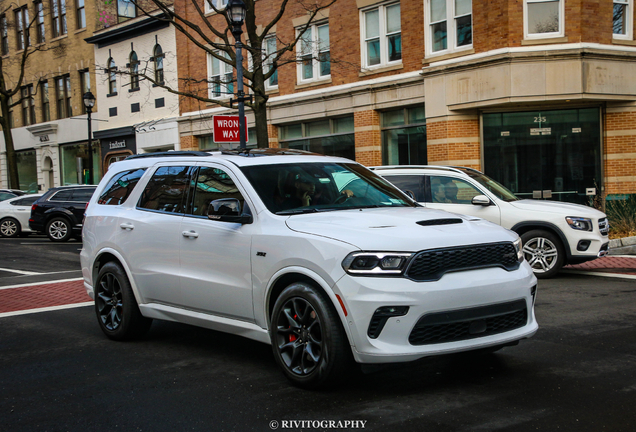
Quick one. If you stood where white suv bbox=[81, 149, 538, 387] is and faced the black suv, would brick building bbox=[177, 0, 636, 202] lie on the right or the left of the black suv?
right

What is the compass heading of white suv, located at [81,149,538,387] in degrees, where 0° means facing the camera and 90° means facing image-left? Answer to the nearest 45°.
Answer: approximately 315°

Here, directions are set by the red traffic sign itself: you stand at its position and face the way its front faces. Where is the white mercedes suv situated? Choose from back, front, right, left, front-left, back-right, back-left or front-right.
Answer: front-left

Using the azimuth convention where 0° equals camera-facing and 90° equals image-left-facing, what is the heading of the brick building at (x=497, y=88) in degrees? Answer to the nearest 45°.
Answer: approximately 45°

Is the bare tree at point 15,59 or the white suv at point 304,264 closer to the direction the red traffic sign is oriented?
the white suv

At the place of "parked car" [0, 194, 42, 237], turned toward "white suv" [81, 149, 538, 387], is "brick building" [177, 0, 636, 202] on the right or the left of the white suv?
left

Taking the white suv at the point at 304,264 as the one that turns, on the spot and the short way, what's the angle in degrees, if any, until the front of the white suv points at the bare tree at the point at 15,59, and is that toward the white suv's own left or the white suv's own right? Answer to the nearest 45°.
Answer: approximately 180°

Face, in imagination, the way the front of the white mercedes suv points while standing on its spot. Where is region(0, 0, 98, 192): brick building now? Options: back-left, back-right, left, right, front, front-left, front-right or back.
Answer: back

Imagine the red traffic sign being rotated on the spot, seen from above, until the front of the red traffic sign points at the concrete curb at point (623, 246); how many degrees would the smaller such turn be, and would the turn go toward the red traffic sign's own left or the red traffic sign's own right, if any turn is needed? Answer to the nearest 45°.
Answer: approximately 45° to the red traffic sign's own left

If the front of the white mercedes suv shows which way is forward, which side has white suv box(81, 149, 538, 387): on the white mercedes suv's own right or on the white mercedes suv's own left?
on the white mercedes suv's own right

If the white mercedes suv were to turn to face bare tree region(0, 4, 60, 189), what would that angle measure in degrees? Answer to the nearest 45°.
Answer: approximately 180°

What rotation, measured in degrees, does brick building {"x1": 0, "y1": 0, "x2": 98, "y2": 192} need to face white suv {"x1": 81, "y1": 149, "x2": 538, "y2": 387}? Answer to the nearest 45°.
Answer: approximately 45° to its left

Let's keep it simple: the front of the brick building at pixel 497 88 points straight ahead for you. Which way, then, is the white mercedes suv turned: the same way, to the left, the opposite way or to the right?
to the left

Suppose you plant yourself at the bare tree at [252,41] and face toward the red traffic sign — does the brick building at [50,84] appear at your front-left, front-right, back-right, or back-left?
back-right
